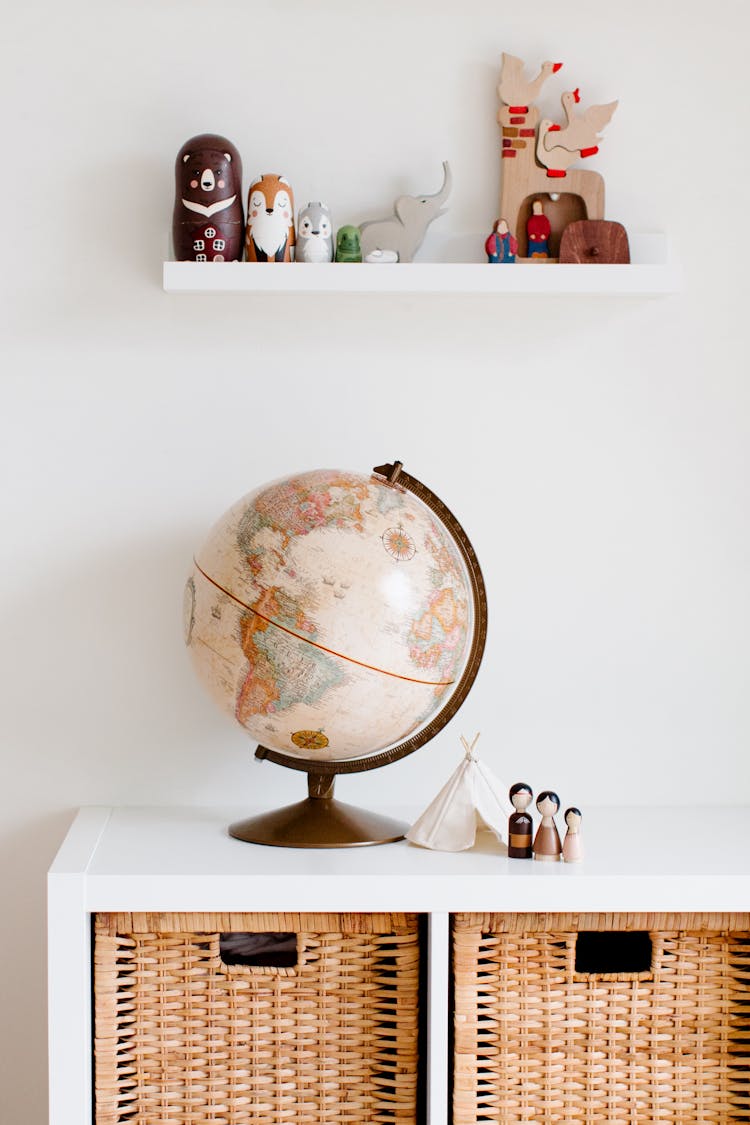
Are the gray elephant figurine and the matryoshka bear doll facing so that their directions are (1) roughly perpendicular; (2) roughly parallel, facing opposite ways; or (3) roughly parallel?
roughly perpendicular

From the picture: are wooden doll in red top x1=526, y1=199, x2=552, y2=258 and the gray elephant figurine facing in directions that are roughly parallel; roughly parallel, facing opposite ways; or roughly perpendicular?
roughly perpendicular
